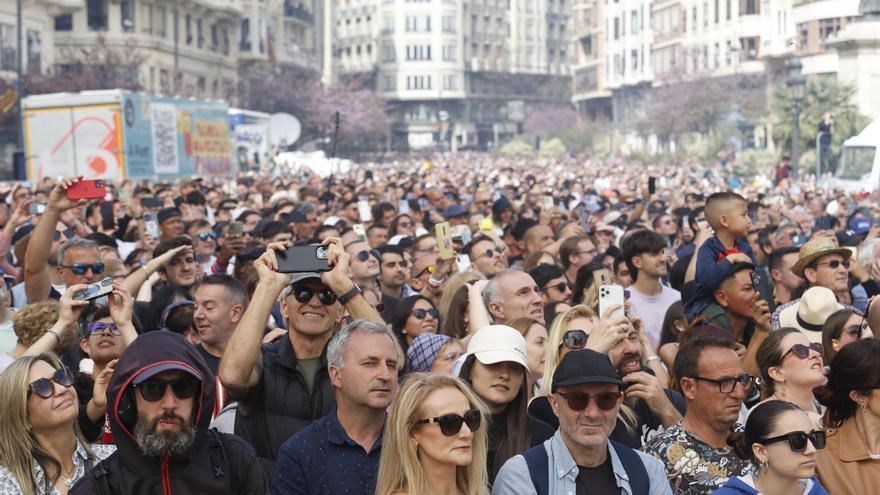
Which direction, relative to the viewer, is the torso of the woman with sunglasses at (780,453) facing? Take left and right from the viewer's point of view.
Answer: facing the viewer and to the right of the viewer

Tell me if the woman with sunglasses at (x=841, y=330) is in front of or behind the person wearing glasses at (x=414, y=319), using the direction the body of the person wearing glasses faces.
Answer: in front

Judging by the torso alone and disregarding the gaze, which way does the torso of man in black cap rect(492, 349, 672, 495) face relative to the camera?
toward the camera

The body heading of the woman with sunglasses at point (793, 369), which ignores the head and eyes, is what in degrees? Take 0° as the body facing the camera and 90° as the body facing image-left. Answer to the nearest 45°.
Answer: approximately 315°

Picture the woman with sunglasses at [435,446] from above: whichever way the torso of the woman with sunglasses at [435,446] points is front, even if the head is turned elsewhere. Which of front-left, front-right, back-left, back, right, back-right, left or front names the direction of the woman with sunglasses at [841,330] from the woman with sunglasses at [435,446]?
left

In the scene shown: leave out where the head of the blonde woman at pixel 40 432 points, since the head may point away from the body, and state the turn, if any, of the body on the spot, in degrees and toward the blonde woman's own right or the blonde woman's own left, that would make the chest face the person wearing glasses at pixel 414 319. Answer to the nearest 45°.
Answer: approximately 90° to the blonde woman's own left

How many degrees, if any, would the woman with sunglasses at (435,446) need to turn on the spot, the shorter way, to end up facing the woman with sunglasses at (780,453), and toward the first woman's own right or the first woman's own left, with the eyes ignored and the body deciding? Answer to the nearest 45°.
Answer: approximately 45° to the first woman's own left

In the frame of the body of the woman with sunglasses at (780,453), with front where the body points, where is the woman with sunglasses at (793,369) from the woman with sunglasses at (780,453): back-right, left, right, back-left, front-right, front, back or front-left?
back-left

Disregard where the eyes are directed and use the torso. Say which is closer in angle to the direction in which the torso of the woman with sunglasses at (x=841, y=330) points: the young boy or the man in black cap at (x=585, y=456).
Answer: the man in black cap
